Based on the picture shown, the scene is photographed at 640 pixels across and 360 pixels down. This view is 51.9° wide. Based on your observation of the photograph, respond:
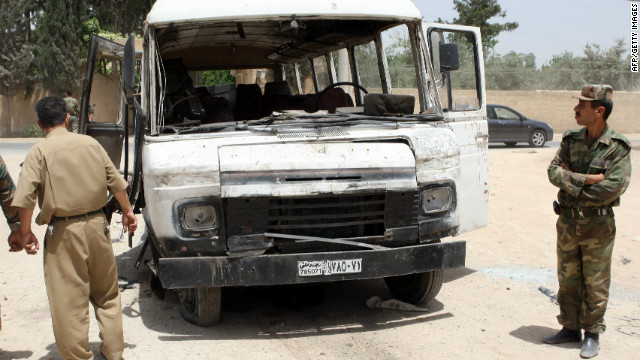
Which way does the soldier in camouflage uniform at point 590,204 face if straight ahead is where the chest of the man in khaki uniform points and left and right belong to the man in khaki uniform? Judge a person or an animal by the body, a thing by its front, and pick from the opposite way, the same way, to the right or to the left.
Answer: to the left

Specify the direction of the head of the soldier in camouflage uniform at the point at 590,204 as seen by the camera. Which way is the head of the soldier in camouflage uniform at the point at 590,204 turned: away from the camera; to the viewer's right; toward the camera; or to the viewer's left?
to the viewer's left

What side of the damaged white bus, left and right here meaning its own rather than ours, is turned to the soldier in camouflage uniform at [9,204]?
right

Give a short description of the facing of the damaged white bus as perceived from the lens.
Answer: facing the viewer

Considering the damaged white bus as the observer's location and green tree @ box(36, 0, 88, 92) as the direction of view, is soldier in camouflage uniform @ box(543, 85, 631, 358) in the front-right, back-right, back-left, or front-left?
back-right

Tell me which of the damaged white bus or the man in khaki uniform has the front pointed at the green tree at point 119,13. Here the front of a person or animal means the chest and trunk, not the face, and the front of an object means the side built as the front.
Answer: the man in khaki uniform

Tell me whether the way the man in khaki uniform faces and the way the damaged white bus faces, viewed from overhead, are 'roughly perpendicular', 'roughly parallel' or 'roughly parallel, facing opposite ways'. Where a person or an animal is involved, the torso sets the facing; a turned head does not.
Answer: roughly parallel, facing opposite ways

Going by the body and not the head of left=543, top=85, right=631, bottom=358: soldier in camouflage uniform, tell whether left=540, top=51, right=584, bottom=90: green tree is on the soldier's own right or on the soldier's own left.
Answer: on the soldier's own right

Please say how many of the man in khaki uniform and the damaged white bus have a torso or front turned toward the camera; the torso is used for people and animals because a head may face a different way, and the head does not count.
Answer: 1

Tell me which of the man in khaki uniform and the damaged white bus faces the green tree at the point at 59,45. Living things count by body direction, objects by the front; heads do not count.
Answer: the man in khaki uniform

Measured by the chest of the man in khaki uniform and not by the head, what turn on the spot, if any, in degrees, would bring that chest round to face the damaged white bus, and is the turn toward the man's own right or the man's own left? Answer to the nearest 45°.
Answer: approximately 90° to the man's own right

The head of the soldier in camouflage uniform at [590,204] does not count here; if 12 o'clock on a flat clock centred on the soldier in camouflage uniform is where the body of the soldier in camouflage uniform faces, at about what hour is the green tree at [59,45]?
The green tree is roughly at 3 o'clock from the soldier in camouflage uniform.

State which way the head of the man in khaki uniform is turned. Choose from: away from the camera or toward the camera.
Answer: away from the camera

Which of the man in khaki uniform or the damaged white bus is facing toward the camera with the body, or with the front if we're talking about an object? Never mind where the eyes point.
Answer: the damaged white bus

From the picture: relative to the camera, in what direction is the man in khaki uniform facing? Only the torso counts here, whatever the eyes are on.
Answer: away from the camera

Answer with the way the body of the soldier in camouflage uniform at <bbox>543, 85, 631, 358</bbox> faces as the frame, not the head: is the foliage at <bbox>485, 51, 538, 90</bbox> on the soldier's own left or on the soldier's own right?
on the soldier's own right

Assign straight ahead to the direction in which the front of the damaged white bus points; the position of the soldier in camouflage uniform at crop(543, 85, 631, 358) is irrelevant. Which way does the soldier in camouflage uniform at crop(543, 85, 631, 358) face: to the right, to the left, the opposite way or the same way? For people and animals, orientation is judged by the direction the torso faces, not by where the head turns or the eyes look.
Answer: to the right

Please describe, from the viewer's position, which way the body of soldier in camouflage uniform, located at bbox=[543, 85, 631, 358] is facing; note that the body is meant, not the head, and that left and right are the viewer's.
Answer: facing the viewer and to the left of the viewer

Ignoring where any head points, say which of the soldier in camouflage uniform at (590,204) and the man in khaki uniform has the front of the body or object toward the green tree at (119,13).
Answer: the man in khaki uniform
